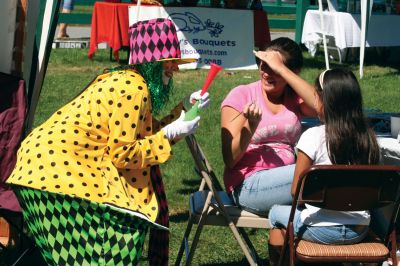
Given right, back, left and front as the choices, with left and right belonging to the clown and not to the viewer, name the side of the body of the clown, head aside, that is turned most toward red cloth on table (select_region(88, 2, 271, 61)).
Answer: left

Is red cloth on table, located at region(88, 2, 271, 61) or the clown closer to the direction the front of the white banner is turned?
the clown

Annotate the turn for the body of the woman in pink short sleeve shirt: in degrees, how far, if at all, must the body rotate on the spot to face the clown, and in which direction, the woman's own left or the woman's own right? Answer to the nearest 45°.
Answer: approximately 90° to the woman's own right

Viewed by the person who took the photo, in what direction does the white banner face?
facing the viewer

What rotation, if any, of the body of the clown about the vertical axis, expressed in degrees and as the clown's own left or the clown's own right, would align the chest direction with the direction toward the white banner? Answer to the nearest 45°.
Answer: approximately 90° to the clown's own left

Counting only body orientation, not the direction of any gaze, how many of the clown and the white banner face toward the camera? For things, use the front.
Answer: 1

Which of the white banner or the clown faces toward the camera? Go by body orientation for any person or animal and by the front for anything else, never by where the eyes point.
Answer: the white banner

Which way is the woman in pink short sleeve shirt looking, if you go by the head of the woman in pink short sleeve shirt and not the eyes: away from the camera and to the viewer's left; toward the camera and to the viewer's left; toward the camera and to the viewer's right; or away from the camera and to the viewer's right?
toward the camera and to the viewer's left

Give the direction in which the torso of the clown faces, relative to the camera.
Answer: to the viewer's right

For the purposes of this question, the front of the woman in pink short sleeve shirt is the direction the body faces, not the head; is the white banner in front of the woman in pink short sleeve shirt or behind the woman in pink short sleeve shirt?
behind

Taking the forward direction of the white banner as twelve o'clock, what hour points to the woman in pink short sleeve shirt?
The woman in pink short sleeve shirt is roughly at 12 o'clock from the white banner.

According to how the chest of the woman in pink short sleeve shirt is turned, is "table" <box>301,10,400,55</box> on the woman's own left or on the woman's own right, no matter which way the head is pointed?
on the woman's own left

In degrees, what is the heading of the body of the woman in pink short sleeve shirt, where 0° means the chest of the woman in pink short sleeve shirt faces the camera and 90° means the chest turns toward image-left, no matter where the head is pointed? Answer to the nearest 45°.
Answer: approximately 315°

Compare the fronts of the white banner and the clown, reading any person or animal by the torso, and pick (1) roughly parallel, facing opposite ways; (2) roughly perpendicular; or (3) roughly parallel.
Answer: roughly perpendicular
